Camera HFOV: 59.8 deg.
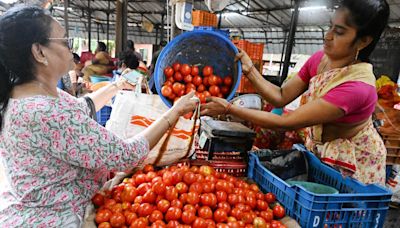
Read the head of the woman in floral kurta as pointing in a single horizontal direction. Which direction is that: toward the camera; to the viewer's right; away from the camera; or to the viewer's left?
to the viewer's right

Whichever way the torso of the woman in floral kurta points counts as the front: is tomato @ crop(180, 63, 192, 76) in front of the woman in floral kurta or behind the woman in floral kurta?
in front

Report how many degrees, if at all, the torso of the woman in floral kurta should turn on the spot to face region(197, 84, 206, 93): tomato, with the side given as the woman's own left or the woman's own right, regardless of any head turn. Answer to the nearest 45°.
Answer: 0° — they already face it

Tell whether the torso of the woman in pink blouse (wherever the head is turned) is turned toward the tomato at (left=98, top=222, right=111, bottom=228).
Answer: yes

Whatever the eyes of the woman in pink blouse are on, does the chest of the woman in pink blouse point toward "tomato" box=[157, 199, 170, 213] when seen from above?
yes

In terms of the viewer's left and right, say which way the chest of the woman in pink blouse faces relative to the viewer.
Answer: facing the viewer and to the left of the viewer

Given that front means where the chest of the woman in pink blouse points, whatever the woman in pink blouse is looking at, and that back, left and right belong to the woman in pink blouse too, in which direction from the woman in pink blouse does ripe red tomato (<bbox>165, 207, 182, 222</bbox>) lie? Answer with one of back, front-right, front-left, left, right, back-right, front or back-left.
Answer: front

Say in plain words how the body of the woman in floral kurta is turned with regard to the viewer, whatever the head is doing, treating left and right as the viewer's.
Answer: facing away from the viewer and to the right of the viewer
